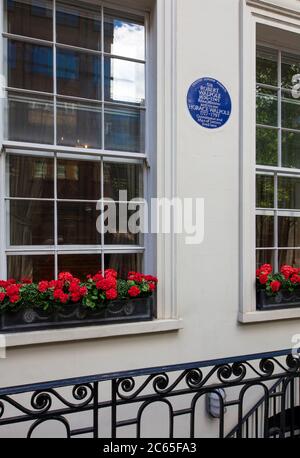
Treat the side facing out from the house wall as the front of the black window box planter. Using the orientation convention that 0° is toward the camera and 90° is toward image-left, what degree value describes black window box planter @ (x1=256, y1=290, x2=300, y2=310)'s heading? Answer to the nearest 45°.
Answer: approximately 315°

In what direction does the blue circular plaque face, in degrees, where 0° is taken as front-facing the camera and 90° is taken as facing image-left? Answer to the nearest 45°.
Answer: approximately 315°

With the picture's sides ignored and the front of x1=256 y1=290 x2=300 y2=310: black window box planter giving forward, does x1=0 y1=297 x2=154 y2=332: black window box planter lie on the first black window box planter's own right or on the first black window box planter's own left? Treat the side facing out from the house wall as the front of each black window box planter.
on the first black window box planter's own right
